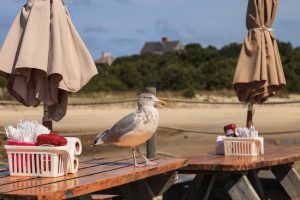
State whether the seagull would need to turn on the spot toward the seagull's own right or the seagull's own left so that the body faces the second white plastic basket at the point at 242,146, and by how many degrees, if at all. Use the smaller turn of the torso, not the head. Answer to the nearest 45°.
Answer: approximately 45° to the seagull's own left

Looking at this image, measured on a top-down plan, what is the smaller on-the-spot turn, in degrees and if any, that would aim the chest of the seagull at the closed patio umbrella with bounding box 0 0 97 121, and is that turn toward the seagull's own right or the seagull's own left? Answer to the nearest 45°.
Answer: approximately 180°

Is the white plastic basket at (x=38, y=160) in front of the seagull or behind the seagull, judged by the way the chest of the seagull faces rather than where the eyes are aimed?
behind

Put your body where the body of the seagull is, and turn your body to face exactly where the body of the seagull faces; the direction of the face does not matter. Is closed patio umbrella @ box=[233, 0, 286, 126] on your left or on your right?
on your left

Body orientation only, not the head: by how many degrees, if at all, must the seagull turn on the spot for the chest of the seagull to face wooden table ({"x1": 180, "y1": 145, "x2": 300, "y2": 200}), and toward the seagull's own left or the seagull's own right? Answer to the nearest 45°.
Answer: approximately 45° to the seagull's own left

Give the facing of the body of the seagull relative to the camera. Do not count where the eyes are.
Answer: to the viewer's right

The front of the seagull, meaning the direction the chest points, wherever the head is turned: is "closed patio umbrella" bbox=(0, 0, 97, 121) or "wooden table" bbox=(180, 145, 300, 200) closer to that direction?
the wooden table
